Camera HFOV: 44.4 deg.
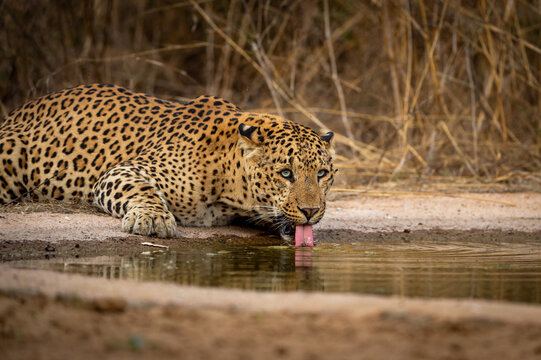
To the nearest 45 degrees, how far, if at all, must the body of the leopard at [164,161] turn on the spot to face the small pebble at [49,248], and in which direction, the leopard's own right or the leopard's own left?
approximately 90° to the leopard's own right

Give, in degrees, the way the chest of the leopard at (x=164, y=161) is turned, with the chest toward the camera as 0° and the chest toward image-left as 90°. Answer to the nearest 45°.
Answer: approximately 315°
